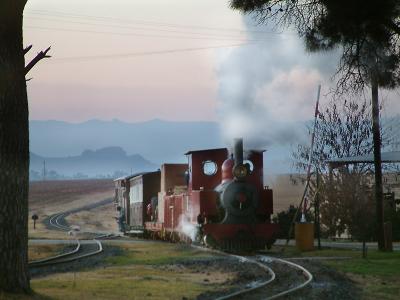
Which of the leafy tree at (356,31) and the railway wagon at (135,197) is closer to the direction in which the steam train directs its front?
the leafy tree

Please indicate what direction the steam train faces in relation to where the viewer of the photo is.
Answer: facing the viewer and to the right of the viewer

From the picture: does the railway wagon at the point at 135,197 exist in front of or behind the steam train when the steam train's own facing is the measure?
behind

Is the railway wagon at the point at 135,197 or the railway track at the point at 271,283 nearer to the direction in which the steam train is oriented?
the railway track

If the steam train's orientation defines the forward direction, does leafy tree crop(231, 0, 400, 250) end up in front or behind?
in front

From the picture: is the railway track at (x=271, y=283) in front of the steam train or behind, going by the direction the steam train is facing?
in front
